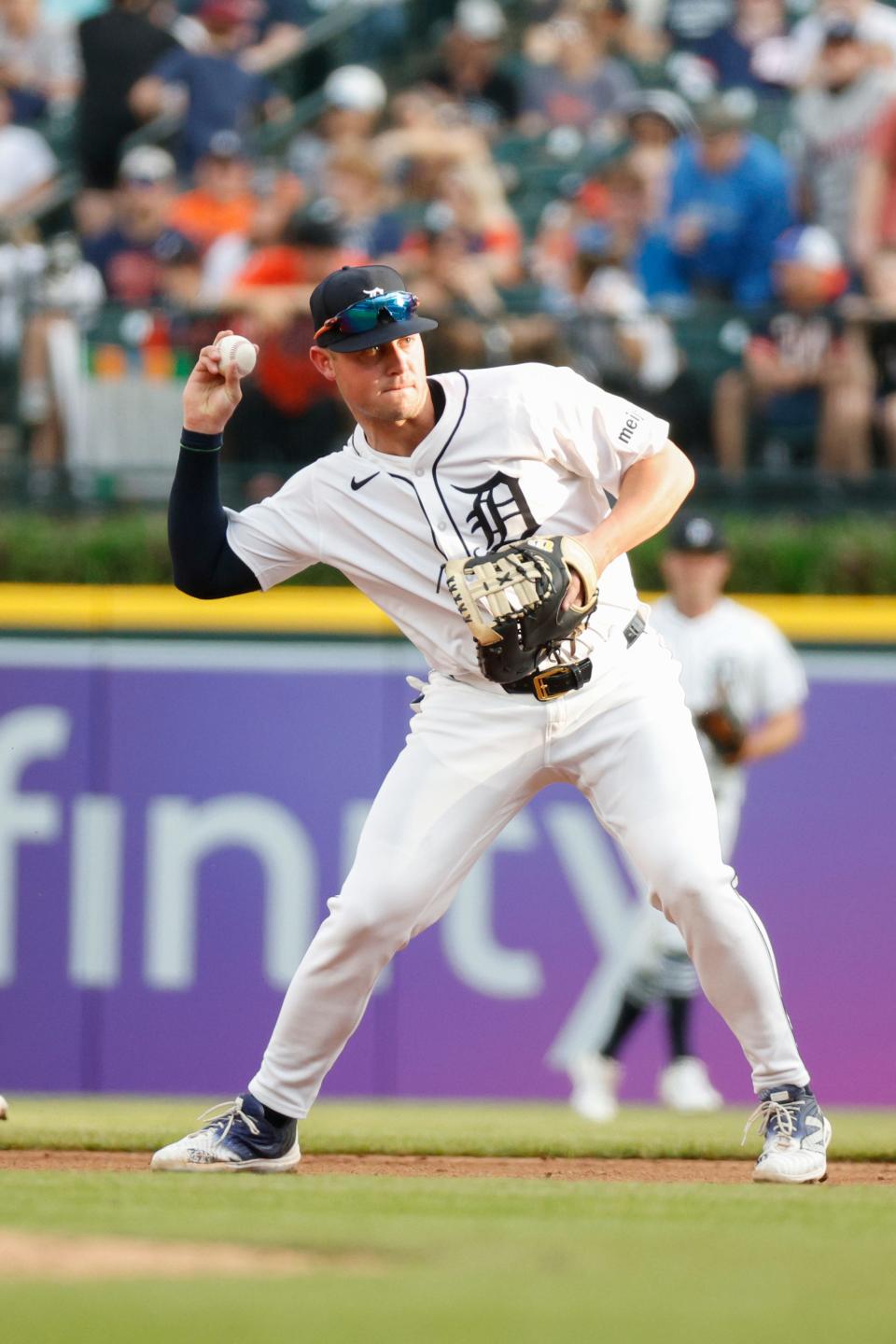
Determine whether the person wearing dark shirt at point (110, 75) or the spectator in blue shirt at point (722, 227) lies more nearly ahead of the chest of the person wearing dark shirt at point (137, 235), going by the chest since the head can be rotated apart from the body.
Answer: the spectator in blue shirt

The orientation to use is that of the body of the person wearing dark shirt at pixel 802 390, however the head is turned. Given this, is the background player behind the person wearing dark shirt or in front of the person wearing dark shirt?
in front

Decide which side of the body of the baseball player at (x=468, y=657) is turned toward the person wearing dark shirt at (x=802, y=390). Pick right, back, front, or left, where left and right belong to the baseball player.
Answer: back

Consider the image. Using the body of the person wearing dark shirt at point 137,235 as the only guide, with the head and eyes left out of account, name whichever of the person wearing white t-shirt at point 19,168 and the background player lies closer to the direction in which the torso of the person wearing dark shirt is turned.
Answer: the background player

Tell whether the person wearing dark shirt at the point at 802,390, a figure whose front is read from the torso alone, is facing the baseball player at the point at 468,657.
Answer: yes

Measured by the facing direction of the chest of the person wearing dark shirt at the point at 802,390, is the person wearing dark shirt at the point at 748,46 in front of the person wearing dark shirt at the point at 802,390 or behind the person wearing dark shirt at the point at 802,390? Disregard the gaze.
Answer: behind

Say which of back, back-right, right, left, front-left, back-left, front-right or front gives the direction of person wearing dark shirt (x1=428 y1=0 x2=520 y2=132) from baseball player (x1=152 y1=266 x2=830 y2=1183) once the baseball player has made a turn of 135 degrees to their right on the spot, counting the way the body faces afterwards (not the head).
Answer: front-right

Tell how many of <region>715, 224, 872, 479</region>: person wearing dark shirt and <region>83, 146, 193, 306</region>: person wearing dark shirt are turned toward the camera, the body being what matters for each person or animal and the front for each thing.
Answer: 2

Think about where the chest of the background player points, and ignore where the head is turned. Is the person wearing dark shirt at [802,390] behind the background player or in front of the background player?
behind
